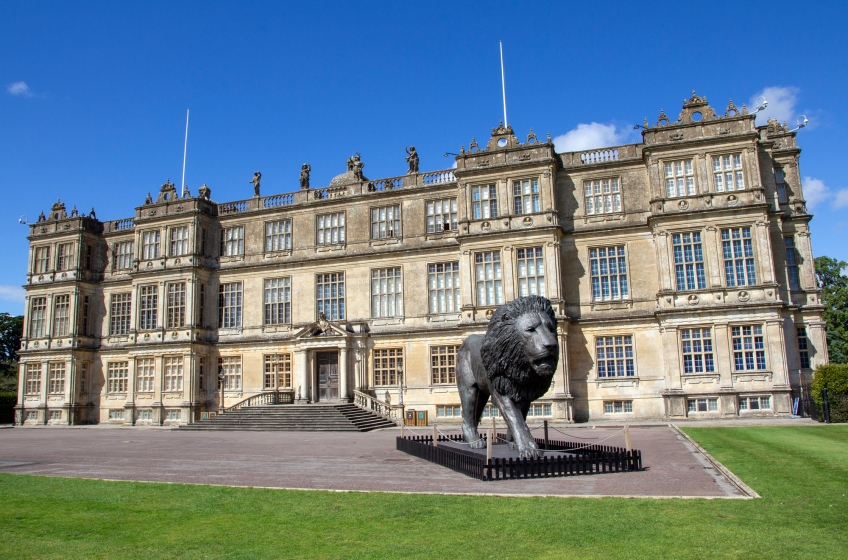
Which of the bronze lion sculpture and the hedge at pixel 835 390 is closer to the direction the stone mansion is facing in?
the bronze lion sculpture

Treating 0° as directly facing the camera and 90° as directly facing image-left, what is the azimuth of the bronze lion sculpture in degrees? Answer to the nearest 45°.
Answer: approximately 315°

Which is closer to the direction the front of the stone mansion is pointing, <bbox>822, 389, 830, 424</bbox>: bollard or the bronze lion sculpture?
the bronze lion sculpture

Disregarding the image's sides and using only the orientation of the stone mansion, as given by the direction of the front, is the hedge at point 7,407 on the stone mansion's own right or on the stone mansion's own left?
on the stone mansion's own right

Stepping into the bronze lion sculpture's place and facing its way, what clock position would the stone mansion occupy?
The stone mansion is roughly at 7 o'clock from the bronze lion sculpture.

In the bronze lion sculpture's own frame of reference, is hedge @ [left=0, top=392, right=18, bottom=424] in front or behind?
behind

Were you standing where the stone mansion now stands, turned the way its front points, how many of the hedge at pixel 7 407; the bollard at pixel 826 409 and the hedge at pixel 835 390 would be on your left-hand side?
2

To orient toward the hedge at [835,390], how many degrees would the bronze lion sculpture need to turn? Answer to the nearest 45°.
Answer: approximately 90° to its left

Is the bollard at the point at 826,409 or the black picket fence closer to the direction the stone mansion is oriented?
the black picket fence
